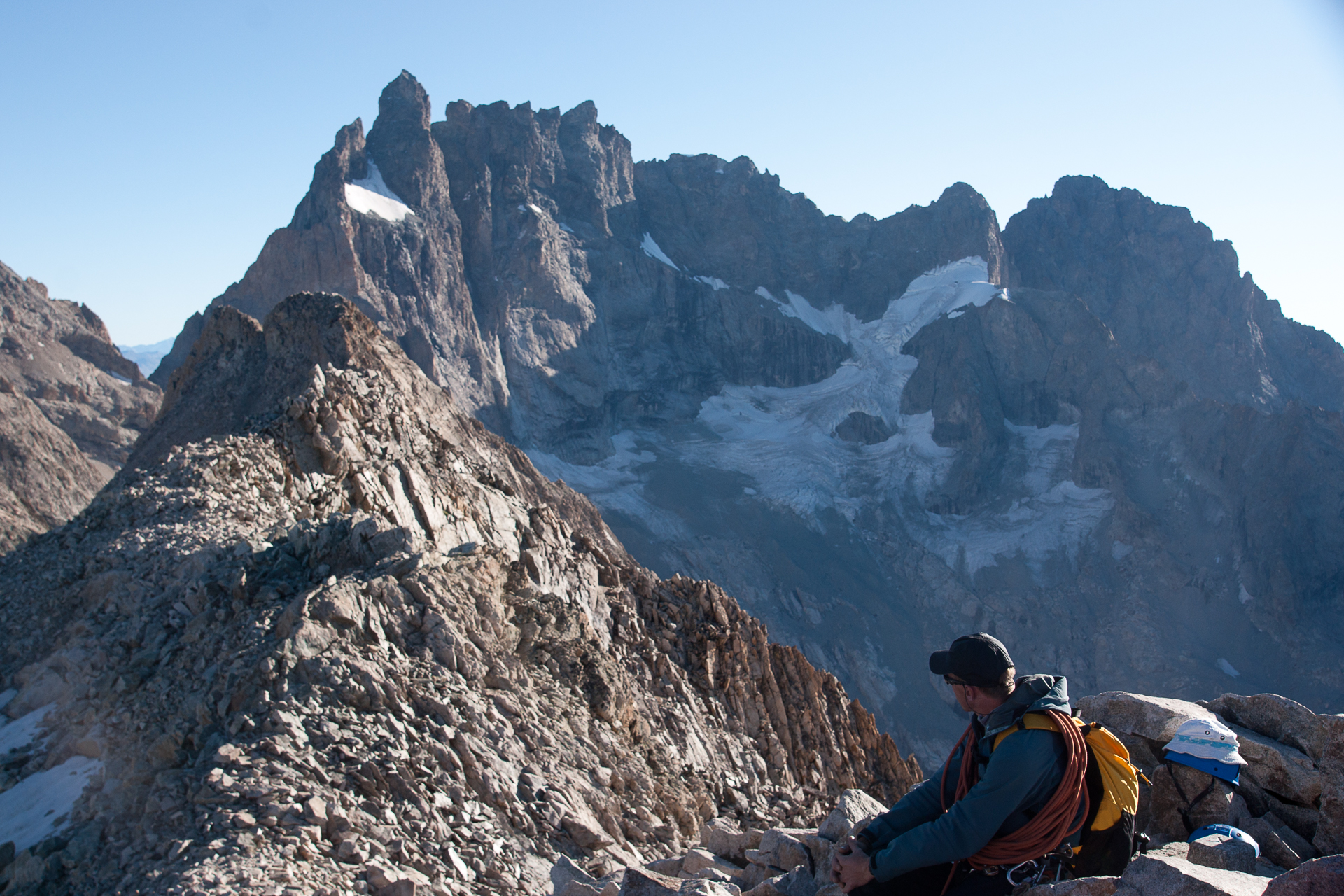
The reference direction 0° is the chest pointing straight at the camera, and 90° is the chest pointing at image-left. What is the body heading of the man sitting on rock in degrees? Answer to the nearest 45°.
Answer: approximately 90°

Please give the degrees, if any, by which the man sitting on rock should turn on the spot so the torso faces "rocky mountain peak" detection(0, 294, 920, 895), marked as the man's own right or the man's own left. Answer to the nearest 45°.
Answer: approximately 45° to the man's own right
